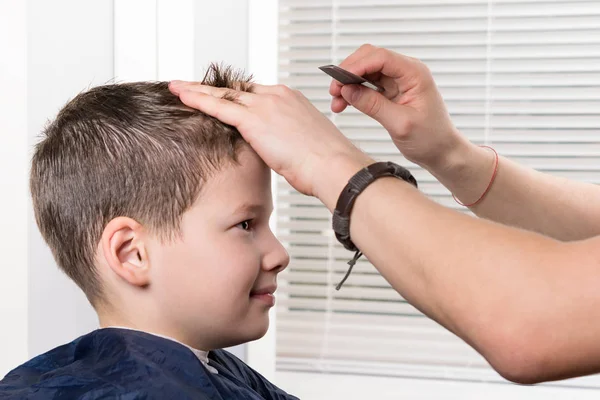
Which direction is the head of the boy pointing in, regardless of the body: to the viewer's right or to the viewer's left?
to the viewer's right

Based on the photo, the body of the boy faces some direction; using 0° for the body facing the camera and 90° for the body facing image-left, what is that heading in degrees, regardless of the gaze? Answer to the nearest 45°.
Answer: approximately 270°
